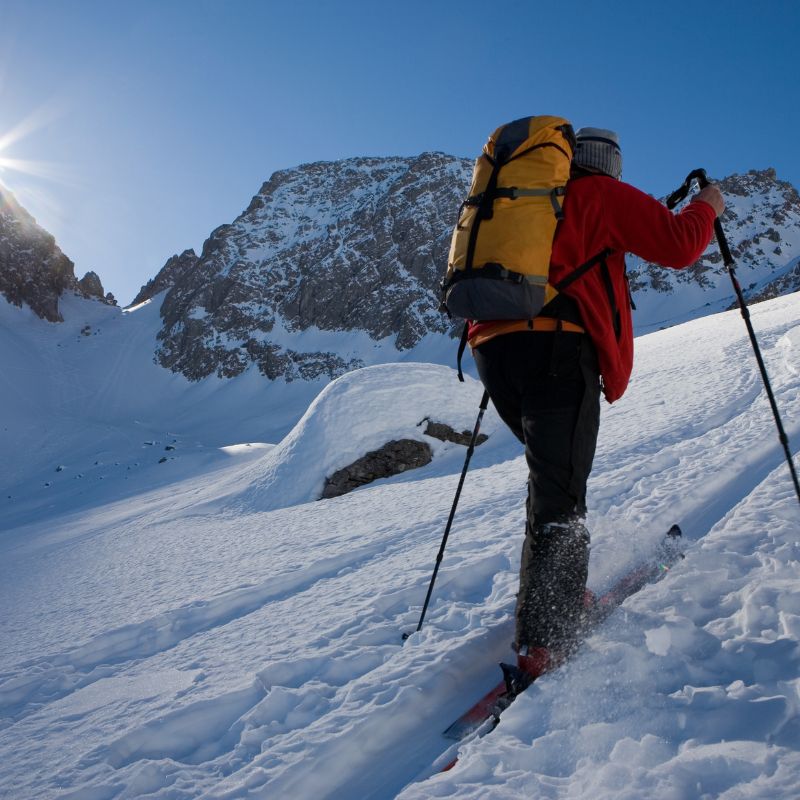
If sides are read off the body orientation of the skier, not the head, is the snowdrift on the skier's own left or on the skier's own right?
on the skier's own left

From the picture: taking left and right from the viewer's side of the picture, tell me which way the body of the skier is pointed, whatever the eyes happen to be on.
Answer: facing away from the viewer and to the right of the viewer

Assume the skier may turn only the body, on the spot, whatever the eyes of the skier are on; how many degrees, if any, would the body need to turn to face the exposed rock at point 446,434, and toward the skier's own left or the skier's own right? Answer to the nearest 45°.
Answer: approximately 45° to the skier's own left

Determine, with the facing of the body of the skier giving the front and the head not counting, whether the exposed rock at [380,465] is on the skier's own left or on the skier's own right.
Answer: on the skier's own left
